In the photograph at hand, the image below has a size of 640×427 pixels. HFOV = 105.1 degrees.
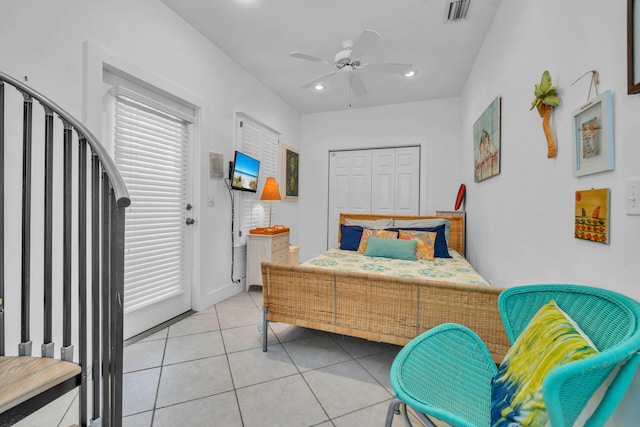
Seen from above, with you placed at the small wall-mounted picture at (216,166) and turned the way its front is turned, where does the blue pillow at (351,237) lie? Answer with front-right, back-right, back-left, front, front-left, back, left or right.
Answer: front-left

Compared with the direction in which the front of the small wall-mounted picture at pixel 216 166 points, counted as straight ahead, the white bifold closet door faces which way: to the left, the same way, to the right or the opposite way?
to the right

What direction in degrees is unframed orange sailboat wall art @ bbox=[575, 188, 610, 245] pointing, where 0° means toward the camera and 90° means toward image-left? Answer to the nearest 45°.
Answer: approximately 45°

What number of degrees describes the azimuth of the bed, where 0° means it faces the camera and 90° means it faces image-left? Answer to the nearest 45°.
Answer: approximately 0°

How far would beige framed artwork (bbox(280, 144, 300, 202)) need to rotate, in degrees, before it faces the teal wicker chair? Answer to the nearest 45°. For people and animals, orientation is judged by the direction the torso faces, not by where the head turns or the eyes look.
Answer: approximately 45° to its right

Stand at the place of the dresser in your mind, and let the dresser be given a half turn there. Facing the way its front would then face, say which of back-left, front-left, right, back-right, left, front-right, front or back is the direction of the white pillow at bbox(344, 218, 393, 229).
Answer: back-right

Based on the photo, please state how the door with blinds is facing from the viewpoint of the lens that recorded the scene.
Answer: facing the viewer and to the right of the viewer

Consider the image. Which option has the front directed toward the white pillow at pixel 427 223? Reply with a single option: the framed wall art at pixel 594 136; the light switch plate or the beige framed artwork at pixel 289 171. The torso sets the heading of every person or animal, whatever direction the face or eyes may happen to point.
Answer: the beige framed artwork

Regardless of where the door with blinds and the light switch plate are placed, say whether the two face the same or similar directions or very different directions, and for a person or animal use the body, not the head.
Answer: very different directions

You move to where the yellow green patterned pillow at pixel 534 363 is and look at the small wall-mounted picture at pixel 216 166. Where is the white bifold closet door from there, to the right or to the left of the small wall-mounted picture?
right

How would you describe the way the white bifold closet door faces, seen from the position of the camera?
facing the viewer

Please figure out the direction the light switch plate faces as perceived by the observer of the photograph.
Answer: facing the viewer and to the left of the viewer

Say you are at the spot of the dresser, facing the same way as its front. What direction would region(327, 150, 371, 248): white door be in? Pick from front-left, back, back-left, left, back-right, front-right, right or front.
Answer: left

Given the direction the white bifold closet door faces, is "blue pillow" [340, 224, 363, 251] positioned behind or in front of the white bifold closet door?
in front

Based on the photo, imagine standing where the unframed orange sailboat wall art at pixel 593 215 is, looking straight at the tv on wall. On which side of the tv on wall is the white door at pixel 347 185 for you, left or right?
right

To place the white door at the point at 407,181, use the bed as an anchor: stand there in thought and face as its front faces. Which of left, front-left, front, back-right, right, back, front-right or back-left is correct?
back

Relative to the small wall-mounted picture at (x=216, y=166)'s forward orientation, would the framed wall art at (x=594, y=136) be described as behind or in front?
in front

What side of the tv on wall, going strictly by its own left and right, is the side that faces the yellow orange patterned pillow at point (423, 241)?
front
